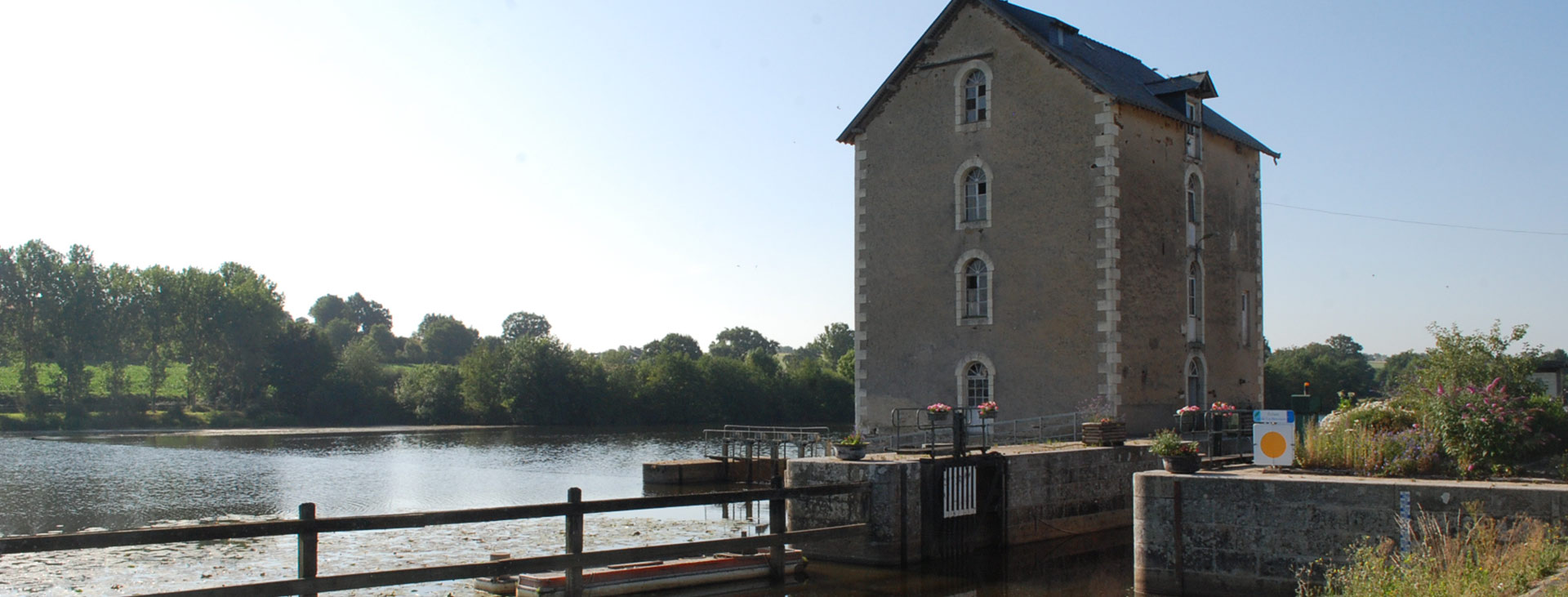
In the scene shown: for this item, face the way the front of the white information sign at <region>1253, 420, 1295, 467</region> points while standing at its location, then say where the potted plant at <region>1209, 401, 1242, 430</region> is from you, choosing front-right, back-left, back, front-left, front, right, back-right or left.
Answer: back

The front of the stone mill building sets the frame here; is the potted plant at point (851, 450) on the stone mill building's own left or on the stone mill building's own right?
on the stone mill building's own right

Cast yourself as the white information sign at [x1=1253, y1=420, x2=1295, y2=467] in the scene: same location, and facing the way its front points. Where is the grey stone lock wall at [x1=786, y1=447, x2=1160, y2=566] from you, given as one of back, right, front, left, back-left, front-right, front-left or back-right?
back-right

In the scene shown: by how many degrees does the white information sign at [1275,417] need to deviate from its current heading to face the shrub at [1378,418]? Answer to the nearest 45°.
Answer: approximately 135° to its left

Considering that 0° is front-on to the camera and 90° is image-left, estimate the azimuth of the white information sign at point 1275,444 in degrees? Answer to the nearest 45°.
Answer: approximately 0°

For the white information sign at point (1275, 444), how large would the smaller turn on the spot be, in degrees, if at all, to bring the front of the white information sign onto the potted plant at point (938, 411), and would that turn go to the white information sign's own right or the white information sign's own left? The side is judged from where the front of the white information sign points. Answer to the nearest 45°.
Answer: approximately 135° to the white information sign's own right
